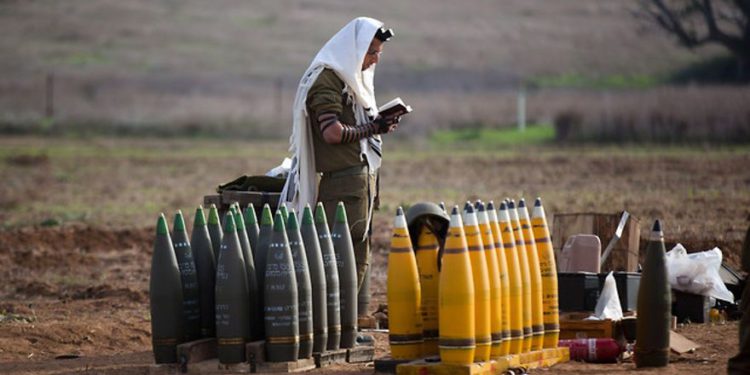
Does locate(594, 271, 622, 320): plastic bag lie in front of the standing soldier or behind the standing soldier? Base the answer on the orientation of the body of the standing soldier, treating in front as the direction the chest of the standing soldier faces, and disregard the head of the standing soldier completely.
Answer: in front

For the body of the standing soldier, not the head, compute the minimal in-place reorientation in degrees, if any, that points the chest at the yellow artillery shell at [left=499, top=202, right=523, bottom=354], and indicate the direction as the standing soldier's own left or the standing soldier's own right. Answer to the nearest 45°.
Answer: approximately 45° to the standing soldier's own right

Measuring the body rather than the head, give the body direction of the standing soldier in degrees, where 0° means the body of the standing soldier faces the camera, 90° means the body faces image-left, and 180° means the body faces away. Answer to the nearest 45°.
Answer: approximately 270°

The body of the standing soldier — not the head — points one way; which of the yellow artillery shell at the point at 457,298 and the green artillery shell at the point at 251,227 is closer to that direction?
the yellow artillery shell

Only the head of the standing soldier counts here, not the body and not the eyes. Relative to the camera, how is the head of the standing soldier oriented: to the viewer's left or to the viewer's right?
to the viewer's right

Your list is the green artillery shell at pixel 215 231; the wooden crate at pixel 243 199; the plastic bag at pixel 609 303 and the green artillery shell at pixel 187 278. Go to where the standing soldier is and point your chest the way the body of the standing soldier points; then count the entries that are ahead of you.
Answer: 1

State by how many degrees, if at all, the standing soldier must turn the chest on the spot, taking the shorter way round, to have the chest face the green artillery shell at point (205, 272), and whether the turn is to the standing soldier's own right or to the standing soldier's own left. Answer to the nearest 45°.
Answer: approximately 135° to the standing soldier's own right
